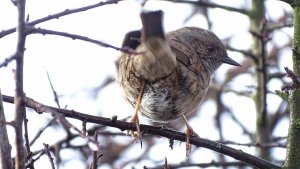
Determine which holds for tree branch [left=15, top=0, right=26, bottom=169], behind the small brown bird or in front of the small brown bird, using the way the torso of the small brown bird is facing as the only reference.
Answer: behind

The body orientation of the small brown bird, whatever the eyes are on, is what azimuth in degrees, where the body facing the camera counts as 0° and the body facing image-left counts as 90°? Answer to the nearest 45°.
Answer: approximately 225°

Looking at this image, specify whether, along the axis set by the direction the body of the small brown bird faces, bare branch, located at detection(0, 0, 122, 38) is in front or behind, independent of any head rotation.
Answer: behind
